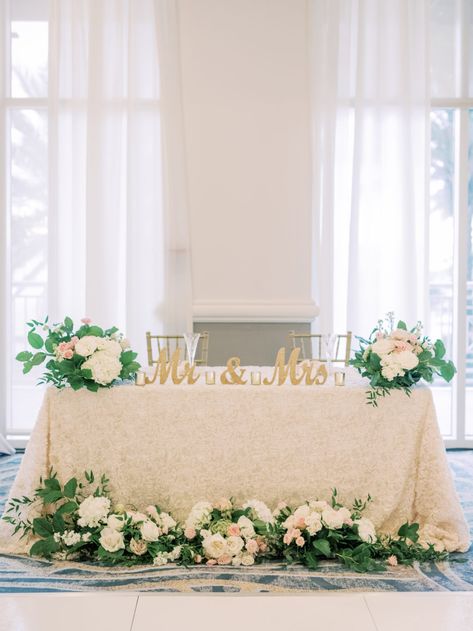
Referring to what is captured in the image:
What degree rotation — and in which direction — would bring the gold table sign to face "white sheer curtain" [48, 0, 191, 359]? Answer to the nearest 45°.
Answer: approximately 180°

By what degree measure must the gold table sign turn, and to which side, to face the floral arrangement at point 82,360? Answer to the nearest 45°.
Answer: approximately 90° to its right

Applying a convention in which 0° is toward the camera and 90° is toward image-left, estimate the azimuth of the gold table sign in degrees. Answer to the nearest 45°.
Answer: approximately 0°

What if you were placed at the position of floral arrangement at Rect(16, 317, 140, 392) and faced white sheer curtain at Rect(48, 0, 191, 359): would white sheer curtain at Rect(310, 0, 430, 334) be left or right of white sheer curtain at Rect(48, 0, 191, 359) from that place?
right

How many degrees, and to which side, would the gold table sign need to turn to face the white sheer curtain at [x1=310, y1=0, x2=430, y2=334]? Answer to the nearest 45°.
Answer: approximately 135° to its left

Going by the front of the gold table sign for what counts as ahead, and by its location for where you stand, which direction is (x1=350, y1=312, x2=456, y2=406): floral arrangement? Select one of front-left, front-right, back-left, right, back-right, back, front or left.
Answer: left

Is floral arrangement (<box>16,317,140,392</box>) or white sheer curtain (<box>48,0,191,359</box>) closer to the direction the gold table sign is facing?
the floral arrangement
